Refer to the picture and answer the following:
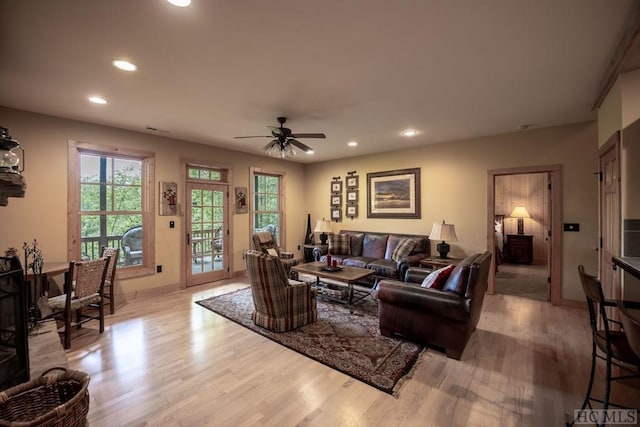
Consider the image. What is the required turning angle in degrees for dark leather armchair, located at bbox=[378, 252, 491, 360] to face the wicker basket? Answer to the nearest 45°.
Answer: approximately 90° to its left

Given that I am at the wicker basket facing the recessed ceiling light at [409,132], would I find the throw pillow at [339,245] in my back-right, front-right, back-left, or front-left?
front-left

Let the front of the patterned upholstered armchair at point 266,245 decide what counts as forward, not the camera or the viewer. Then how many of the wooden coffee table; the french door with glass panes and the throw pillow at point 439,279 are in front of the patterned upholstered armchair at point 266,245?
2

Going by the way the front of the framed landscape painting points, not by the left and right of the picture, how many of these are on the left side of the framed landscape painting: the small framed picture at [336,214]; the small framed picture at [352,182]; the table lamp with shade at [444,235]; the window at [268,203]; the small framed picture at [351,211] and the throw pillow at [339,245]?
1

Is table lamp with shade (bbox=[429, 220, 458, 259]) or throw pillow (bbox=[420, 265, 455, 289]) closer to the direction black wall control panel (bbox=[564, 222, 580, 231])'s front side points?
the throw pillow

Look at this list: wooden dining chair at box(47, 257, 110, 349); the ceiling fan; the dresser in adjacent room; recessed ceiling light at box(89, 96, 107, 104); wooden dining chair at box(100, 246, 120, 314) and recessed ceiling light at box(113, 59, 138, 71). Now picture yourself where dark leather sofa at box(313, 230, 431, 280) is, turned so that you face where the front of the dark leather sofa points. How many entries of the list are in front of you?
5

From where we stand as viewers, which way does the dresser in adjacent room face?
facing the viewer

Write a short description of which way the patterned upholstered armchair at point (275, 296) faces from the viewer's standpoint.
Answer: facing away from the viewer and to the right of the viewer

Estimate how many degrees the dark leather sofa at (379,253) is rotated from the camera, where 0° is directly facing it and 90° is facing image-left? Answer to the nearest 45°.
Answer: approximately 45°

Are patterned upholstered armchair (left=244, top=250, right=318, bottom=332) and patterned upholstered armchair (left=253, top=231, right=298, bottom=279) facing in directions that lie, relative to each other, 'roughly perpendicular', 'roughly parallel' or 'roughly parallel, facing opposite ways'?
roughly perpendicular

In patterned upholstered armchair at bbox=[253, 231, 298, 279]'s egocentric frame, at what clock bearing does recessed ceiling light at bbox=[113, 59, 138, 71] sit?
The recessed ceiling light is roughly at 2 o'clock from the patterned upholstered armchair.

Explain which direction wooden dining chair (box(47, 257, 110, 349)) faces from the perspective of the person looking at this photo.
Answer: facing away from the viewer and to the left of the viewer

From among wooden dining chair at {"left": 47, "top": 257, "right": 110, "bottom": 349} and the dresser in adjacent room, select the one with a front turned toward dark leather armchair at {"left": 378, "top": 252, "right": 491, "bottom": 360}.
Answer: the dresser in adjacent room

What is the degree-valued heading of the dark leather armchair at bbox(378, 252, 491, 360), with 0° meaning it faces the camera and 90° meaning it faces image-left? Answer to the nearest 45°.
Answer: approximately 135°

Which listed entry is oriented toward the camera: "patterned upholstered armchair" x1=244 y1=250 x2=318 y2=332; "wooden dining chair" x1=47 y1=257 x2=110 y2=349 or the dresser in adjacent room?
the dresser in adjacent room

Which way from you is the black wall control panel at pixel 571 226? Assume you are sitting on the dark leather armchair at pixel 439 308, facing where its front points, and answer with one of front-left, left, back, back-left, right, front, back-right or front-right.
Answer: right

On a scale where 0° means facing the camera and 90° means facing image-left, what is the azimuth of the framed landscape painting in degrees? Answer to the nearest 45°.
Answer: approximately 45°

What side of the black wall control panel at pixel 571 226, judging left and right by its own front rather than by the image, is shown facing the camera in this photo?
front

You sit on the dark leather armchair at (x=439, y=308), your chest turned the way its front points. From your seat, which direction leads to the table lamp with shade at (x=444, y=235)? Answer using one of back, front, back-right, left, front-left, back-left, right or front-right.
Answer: front-right

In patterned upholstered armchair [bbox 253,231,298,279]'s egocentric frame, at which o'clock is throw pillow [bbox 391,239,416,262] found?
The throw pillow is roughly at 11 o'clock from the patterned upholstered armchair.
